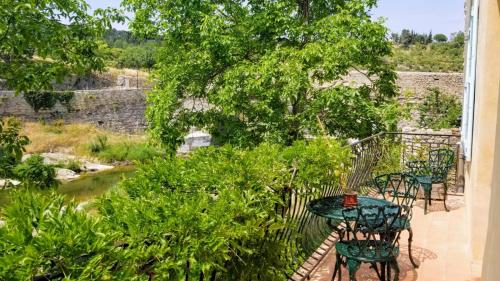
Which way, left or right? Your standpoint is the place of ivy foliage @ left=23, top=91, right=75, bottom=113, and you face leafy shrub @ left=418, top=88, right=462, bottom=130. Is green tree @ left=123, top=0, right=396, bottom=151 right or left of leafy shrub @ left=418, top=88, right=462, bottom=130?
right

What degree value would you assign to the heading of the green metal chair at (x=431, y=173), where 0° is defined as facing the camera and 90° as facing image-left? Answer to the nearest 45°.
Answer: approximately 45°

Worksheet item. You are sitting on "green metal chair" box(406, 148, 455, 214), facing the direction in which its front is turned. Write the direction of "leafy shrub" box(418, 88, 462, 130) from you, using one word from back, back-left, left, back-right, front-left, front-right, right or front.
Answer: back-right

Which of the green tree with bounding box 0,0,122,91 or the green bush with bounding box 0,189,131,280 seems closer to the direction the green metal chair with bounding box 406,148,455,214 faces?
the green bush

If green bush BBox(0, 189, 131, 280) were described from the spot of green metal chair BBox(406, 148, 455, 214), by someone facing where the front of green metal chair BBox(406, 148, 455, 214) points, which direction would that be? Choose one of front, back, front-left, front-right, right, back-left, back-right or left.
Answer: front-left

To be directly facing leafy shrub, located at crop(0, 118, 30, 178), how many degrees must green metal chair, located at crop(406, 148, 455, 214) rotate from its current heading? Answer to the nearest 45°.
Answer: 0° — it already faces it

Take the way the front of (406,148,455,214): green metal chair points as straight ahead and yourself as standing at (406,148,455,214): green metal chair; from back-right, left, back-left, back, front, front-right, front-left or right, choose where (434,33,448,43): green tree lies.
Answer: back-right

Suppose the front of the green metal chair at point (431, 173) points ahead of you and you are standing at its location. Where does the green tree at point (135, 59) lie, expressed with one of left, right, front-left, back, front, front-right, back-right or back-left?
right
